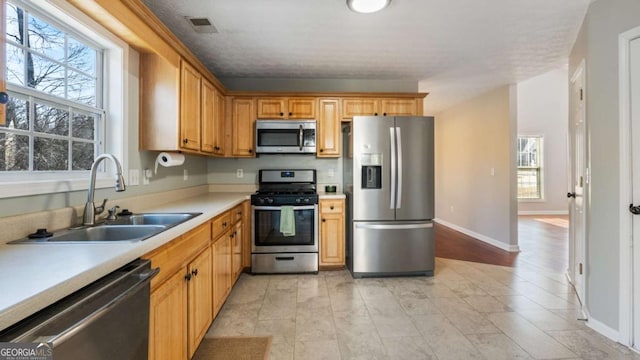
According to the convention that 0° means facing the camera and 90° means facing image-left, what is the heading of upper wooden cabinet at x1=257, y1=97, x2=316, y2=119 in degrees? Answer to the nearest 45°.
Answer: approximately 0°

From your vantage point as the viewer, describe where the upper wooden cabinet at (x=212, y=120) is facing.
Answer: facing to the right of the viewer

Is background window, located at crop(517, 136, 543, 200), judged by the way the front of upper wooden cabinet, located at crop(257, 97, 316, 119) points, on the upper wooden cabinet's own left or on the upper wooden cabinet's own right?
on the upper wooden cabinet's own left

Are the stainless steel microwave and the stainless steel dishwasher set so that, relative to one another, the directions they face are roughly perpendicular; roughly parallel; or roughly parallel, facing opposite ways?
roughly perpendicular

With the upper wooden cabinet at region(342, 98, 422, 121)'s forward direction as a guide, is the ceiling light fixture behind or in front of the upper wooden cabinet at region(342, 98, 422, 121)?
in front

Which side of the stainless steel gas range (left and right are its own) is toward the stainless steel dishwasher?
front

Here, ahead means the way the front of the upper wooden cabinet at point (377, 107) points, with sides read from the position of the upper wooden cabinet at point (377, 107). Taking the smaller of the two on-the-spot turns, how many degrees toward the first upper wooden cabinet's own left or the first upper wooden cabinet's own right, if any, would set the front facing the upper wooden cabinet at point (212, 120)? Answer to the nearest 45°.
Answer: approximately 45° to the first upper wooden cabinet's own right

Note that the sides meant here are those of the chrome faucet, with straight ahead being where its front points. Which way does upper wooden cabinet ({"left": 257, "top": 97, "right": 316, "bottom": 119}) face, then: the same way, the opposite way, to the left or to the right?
to the right

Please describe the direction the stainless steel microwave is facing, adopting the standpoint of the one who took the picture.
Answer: facing the viewer

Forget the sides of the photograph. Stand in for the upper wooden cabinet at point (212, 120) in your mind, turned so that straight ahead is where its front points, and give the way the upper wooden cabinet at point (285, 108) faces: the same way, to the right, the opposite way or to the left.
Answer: to the right

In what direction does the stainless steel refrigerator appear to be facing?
toward the camera

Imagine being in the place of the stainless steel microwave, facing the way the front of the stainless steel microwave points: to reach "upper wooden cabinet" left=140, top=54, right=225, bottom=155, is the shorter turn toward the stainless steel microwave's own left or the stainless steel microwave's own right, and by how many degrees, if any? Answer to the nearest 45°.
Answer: approximately 45° to the stainless steel microwave's own right

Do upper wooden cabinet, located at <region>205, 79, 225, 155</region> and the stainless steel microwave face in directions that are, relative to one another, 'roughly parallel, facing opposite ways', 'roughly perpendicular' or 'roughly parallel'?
roughly perpendicular
